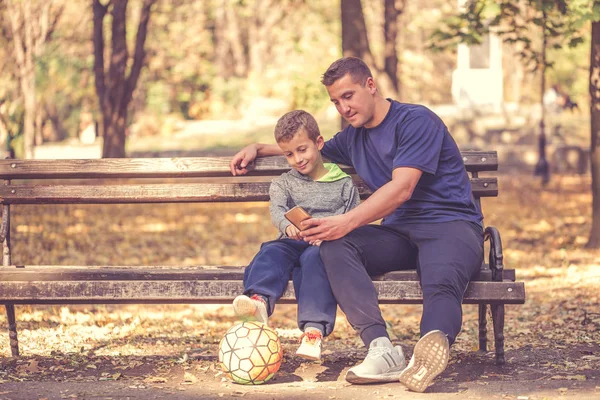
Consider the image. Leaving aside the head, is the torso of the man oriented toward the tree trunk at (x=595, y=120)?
no

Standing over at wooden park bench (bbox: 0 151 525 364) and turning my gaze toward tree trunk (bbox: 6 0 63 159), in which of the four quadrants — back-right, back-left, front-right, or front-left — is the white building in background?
front-right

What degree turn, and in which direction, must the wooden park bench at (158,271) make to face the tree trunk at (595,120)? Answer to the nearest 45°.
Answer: approximately 135° to its left

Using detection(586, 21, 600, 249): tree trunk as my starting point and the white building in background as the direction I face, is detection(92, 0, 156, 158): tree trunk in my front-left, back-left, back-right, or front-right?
front-left

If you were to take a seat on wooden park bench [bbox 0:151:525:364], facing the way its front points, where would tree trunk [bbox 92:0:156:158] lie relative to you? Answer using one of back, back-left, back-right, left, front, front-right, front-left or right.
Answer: back

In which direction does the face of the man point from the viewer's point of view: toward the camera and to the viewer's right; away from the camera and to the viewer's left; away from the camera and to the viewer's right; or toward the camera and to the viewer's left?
toward the camera and to the viewer's left

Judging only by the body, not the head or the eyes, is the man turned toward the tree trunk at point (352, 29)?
no

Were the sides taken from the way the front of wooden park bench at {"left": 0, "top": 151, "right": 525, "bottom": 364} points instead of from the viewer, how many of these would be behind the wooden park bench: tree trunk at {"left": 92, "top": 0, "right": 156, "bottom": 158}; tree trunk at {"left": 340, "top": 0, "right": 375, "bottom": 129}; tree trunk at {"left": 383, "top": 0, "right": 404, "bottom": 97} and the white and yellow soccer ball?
3

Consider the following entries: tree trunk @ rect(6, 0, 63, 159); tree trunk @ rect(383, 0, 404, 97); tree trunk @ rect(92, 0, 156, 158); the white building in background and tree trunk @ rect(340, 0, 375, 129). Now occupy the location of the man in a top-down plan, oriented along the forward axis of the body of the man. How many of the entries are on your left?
0

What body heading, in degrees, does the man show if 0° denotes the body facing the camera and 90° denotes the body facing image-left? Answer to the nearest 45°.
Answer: approximately 45°

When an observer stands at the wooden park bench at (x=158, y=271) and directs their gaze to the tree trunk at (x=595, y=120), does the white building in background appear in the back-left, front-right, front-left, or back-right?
front-left

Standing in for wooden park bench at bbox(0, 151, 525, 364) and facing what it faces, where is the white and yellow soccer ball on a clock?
The white and yellow soccer ball is roughly at 11 o'clock from the wooden park bench.

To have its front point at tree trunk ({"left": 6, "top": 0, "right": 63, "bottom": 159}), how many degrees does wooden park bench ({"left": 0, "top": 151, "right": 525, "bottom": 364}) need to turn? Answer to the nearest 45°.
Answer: approximately 180°

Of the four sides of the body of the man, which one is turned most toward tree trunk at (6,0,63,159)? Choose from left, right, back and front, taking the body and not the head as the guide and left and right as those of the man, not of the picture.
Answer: right

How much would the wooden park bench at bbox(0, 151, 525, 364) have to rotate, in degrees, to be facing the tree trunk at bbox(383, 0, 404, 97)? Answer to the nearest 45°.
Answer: approximately 180°

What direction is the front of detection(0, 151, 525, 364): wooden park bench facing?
toward the camera

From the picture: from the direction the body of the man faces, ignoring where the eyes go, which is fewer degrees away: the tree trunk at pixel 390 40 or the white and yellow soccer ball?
the white and yellow soccer ball

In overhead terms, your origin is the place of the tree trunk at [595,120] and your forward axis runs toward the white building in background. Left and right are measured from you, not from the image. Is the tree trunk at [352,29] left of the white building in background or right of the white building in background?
left

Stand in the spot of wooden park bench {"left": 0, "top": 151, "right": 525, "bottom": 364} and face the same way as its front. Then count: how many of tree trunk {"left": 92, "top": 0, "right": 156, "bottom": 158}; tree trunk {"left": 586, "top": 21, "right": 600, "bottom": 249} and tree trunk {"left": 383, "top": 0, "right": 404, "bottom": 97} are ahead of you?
0
